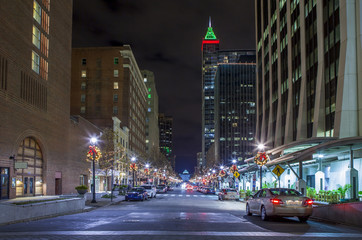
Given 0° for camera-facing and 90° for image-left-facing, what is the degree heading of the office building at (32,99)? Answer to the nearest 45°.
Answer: approximately 315°

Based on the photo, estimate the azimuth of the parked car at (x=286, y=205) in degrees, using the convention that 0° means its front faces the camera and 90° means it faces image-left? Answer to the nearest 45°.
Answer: approximately 135°

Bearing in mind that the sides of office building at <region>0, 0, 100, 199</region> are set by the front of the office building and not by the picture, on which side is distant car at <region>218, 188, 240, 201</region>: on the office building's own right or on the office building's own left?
on the office building's own left
